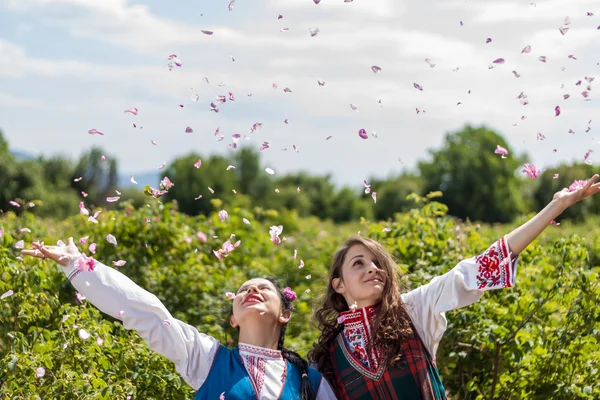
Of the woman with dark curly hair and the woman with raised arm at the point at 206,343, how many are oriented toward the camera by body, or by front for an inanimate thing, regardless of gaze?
2

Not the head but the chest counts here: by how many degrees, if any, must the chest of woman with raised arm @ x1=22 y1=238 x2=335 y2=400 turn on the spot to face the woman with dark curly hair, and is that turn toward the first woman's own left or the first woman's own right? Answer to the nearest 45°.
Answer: approximately 90° to the first woman's own left

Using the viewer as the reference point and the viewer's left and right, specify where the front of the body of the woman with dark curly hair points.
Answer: facing the viewer

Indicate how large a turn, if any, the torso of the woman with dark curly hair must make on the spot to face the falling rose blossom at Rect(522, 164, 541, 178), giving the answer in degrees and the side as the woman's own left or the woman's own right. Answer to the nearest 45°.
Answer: approximately 135° to the woman's own left

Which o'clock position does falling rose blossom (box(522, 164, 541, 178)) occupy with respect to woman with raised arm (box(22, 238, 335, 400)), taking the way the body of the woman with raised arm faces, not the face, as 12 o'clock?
The falling rose blossom is roughly at 8 o'clock from the woman with raised arm.

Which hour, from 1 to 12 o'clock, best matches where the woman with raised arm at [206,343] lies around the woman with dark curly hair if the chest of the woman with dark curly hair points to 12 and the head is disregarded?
The woman with raised arm is roughly at 2 o'clock from the woman with dark curly hair.
